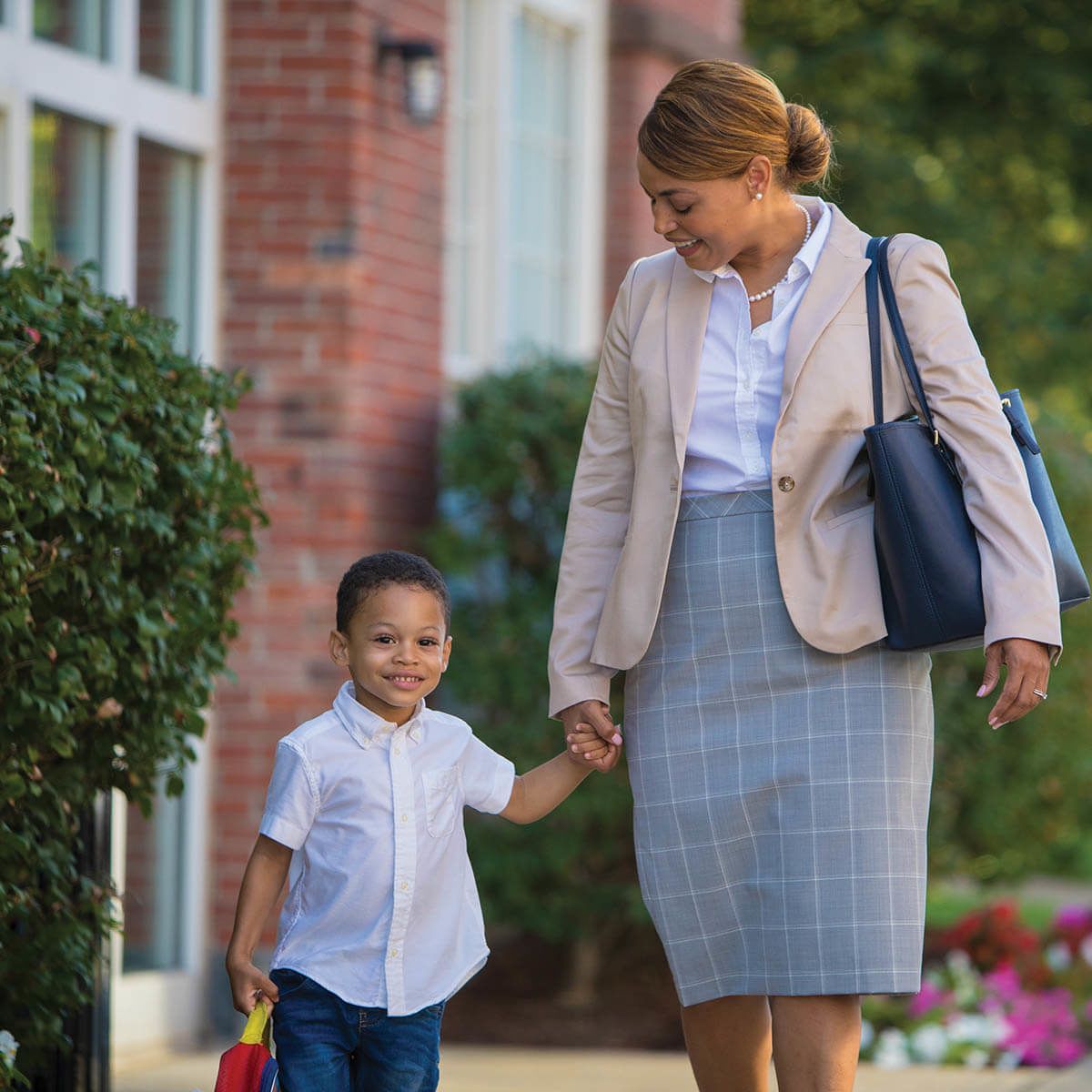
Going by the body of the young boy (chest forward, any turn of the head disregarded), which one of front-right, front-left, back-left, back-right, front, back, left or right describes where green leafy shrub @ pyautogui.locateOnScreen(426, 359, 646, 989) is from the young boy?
back

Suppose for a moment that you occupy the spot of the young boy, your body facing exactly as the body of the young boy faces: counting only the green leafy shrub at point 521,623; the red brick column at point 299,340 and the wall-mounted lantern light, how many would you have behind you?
3

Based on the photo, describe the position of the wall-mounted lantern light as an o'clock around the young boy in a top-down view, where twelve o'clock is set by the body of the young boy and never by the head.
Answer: The wall-mounted lantern light is roughly at 6 o'clock from the young boy.

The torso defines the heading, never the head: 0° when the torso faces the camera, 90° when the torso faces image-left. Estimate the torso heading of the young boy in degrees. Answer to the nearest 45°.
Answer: approximately 0°

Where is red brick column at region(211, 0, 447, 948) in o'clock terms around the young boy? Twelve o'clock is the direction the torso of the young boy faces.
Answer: The red brick column is roughly at 6 o'clock from the young boy.

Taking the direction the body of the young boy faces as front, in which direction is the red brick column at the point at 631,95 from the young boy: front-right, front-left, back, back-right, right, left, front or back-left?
back

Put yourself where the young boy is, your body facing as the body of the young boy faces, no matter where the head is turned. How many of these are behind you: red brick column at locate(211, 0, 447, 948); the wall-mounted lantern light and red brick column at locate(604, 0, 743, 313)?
3

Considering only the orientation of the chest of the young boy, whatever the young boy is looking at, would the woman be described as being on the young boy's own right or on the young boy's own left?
on the young boy's own left

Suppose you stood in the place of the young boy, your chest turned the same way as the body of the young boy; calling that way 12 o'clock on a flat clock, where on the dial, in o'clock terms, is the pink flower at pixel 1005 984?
The pink flower is roughly at 7 o'clock from the young boy.
